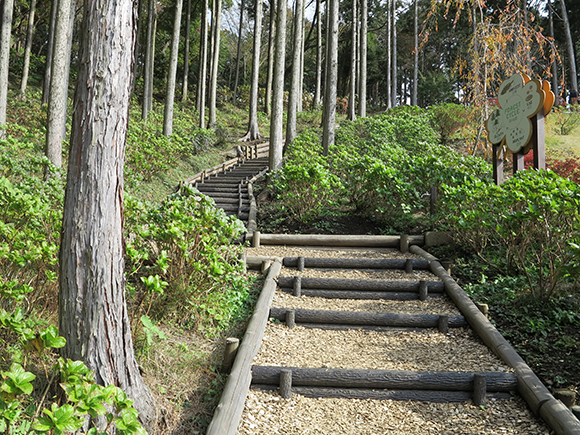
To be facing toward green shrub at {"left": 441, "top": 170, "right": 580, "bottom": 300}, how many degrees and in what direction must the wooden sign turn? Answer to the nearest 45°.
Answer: approximately 45° to its left

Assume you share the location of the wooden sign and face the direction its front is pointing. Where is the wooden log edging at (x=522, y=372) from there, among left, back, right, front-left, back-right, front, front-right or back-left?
front-left

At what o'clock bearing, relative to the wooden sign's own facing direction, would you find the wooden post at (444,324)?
The wooden post is roughly at 11 o'clock from the wooden sign.

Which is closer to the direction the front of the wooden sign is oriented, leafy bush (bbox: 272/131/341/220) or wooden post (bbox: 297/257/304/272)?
the wooden post

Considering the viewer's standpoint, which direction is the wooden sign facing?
facing the viewer and to the left of the viewer

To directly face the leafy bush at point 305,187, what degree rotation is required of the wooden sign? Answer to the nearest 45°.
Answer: approximately 45° to its right

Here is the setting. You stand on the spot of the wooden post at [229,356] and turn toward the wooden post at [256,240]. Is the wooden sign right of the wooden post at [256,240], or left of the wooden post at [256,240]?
right

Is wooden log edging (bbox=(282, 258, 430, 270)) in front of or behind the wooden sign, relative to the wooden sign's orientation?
in front

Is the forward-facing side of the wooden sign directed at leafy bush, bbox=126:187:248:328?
yes
